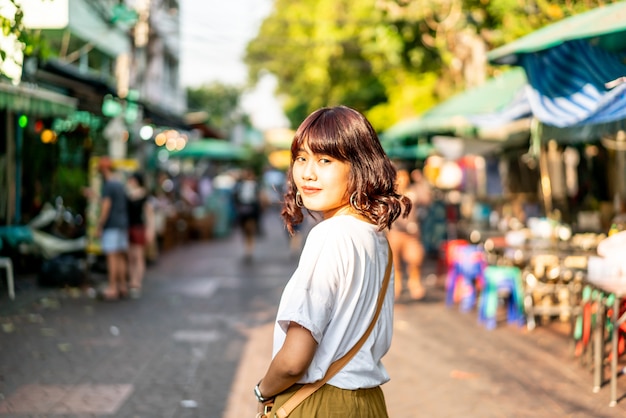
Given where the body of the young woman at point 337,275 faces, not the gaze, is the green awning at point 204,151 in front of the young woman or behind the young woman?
in front

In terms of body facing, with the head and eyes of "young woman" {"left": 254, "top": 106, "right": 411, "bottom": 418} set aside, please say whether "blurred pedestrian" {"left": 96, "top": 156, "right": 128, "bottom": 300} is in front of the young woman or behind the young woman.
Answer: in front

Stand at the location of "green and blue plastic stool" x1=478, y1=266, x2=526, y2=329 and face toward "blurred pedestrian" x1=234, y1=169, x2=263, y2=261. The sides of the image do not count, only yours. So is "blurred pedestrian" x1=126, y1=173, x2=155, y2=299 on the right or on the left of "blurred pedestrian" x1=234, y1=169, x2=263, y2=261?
left

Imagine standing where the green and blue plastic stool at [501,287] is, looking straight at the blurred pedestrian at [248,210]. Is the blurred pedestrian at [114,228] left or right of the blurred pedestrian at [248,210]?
left

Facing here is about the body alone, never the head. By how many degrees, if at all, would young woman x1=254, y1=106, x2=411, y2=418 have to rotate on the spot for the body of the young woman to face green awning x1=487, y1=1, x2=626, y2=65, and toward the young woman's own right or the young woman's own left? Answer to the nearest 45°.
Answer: approximately 90° to the young woman's own right

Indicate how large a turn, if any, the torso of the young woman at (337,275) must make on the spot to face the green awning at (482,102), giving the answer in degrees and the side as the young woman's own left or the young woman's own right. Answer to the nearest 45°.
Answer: approximately 45° to the young woman's own right

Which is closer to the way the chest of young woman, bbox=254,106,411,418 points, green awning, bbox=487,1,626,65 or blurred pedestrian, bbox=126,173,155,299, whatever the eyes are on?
the blurred pedestrian

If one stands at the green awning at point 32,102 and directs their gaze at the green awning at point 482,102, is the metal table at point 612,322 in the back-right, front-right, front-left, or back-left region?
front-right

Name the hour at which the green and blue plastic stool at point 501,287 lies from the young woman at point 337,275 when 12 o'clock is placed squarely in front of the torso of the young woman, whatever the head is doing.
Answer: The green and blue plastic stool is roughly at 2 o'clock from the young woman.

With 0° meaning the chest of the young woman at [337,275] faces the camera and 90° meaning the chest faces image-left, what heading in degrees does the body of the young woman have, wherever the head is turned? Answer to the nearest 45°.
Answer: approximately 135°

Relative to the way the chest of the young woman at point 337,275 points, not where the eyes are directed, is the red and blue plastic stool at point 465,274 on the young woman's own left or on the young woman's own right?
on the young woman's own right

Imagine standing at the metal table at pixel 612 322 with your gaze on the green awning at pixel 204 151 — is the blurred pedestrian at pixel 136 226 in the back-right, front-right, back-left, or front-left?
front-left

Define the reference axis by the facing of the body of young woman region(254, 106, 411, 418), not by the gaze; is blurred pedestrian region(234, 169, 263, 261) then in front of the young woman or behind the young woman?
in front

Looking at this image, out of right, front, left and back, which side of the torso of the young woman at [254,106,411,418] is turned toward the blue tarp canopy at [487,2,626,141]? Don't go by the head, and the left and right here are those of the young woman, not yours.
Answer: right
